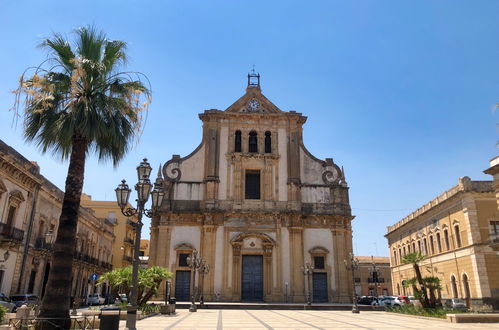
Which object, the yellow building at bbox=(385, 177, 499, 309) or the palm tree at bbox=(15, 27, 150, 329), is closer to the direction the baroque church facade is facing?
the palm tree

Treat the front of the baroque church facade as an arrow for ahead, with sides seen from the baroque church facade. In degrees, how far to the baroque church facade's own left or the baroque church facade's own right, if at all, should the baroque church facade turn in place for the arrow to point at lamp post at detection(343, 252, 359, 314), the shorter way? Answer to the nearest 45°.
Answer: approximately 45° to the baroque church facade's own left

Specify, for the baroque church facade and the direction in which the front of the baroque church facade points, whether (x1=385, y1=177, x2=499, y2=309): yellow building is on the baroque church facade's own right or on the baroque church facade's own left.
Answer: on the baroque church facade's own left

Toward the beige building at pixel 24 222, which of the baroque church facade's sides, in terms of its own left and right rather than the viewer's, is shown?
right

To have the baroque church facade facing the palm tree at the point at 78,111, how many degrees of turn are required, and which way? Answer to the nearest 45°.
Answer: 0° — it already faces it

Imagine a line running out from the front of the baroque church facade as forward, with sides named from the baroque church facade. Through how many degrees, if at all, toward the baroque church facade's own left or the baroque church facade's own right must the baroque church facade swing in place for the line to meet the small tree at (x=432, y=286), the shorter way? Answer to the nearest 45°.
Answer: approximately 45° to the baroque church facade's own left

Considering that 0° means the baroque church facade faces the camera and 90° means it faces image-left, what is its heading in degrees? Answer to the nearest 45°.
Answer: approximately 0°

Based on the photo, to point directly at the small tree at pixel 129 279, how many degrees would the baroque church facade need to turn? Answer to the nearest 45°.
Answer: approximately 45° to its right
